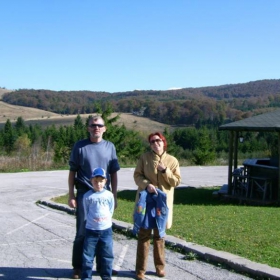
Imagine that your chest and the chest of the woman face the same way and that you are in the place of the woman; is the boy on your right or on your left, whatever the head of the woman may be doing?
on your right

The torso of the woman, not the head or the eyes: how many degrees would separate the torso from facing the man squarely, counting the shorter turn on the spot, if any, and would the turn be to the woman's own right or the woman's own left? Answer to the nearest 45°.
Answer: approximately 90° to the woman's own right

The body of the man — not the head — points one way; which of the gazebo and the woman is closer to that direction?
the woman

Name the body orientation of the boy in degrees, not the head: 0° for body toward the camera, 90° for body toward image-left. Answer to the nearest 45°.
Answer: approximately 0°

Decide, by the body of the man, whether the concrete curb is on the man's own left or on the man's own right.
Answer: on the man's own left

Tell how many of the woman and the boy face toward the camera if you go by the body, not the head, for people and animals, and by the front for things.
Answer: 2
